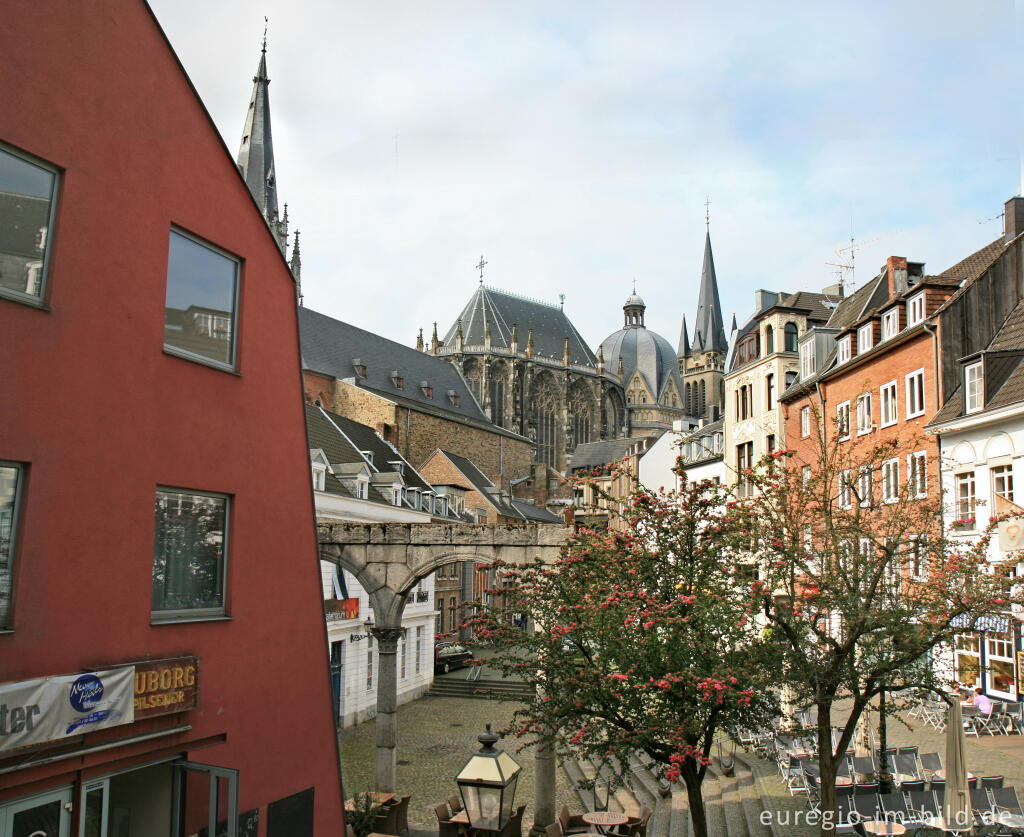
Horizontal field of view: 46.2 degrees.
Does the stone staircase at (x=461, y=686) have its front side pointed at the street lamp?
yes

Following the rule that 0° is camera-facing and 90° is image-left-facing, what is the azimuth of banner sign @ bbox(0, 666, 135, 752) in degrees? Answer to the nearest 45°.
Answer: approximately 315°

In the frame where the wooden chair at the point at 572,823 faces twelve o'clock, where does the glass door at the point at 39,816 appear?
The glass door is roughly at 4 o'clock from the wooden chair.

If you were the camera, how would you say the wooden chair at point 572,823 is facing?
facing to the right of the viewer

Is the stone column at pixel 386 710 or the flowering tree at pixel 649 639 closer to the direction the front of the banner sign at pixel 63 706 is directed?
the flowering tree

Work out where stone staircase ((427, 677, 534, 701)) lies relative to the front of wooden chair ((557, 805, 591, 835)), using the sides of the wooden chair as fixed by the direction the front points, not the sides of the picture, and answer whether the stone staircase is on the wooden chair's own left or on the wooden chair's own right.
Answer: on the wooden chair's own left

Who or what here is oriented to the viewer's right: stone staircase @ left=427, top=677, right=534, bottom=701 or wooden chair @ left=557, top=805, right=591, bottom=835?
the wooden chair

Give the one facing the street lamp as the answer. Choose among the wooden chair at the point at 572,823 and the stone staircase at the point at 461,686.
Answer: the stone staircase

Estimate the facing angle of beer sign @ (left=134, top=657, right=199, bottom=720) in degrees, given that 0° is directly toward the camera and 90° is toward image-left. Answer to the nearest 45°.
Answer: approximately 315°

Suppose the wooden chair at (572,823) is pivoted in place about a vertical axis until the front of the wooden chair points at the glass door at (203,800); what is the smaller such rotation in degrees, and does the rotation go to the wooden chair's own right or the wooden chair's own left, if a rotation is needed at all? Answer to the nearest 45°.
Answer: approximately 135° to the wooden chair's own right

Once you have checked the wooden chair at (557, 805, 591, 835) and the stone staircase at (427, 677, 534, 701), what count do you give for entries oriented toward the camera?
1

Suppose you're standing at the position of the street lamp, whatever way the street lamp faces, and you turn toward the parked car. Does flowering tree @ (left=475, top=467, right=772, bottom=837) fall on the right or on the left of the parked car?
right
